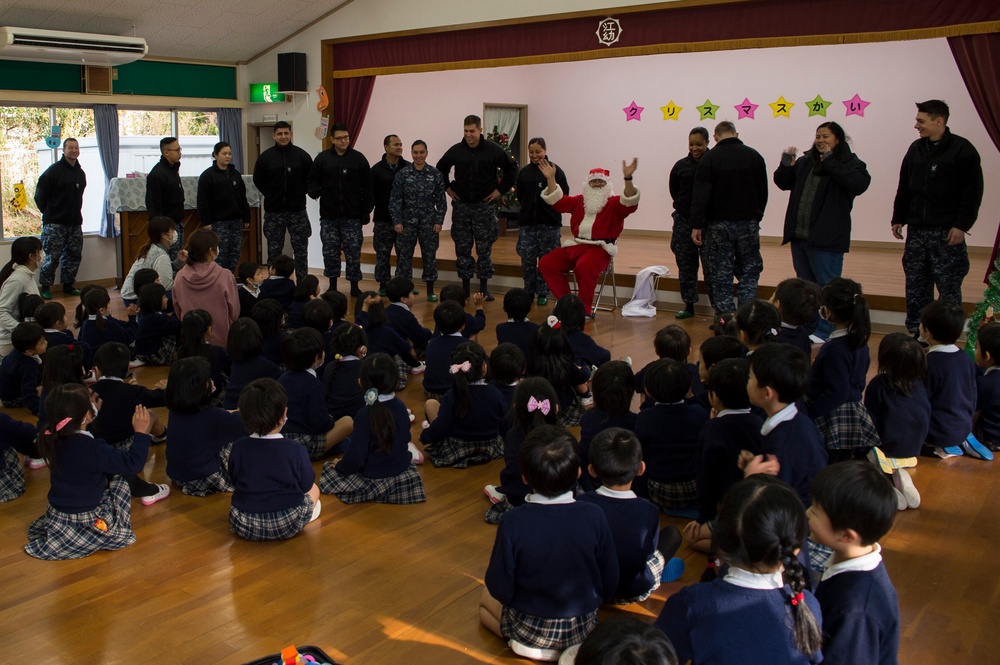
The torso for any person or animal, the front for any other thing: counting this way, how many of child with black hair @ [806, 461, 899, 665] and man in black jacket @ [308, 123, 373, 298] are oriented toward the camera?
1

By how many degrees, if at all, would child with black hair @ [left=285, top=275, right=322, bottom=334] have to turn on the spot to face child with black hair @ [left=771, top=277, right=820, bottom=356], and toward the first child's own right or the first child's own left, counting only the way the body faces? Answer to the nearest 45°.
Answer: approximately 90° to the first child's own right

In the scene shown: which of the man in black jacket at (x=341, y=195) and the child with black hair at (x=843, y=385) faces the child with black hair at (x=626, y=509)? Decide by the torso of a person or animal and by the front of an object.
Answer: the man in black jacket

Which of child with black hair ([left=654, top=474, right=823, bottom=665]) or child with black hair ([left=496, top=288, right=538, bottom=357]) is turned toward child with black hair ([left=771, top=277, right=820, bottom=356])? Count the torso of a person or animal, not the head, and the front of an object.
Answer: child with black hair ([left=654, top=474, right=823, bottom=665])

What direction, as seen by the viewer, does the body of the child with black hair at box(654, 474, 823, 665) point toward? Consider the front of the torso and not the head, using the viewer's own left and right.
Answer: facing away from the viewer

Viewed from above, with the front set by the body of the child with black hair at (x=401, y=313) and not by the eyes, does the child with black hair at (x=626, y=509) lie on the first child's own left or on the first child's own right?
on the first child's own right

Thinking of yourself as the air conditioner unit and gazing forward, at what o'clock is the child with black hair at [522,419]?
The child with black hair is roughly at 1 o'clock from the air conditioner unit.

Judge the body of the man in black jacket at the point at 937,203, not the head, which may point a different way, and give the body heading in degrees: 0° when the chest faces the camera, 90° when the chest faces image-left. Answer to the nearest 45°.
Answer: approximately 45°

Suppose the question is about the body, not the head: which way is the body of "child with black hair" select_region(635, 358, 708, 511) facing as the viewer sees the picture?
away from the camera
